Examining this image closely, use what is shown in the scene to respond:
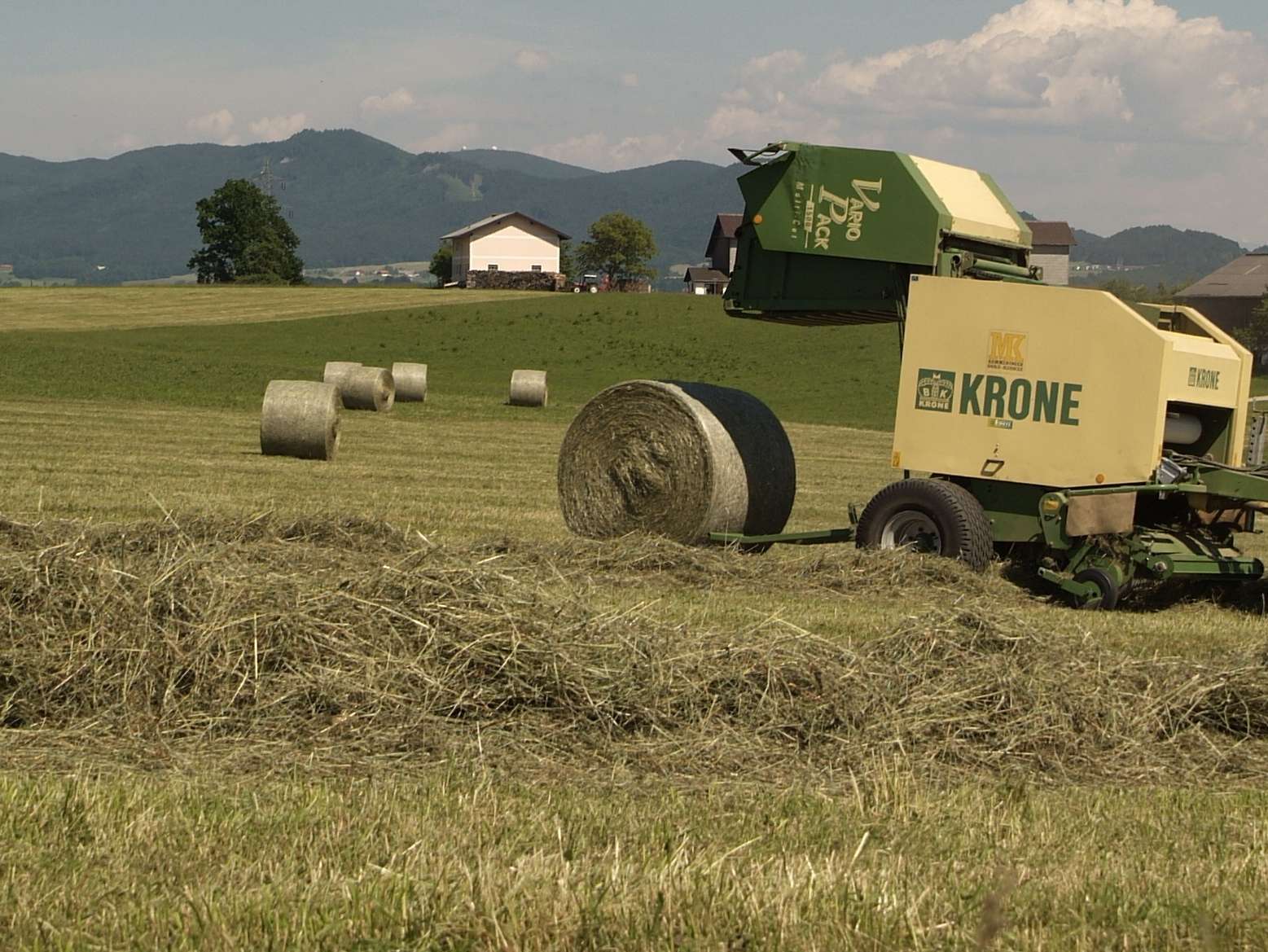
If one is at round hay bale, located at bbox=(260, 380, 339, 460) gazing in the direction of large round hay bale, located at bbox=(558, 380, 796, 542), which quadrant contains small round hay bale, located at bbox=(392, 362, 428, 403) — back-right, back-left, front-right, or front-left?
back-left

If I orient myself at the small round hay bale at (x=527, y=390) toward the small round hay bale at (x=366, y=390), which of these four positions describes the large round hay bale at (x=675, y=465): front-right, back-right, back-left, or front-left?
front-left

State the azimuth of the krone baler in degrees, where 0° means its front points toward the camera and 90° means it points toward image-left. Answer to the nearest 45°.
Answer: approximately 315°

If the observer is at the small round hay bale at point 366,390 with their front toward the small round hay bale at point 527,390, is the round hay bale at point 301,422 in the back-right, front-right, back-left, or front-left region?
back-right

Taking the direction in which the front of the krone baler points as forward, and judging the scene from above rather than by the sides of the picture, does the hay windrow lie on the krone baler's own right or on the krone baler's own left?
on the krone baler's own right

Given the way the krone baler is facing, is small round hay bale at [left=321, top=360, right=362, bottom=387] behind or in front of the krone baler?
behind

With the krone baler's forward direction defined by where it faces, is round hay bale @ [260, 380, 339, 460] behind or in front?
behind

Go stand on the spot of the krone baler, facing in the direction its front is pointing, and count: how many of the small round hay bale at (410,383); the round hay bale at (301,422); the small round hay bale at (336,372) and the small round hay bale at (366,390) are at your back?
4

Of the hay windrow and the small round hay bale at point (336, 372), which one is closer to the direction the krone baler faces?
the hay windrow

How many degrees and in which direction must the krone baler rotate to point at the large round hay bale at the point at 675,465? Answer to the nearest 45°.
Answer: approximately 135° to its right

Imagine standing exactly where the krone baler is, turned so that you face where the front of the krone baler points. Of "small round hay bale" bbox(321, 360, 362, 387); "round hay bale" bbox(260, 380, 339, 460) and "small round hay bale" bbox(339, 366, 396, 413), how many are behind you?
3
